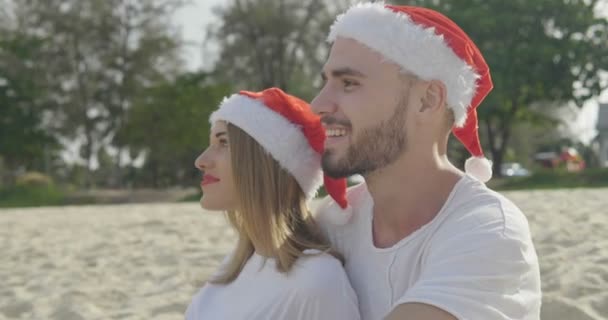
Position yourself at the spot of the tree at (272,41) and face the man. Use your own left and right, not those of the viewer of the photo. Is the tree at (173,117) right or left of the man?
right

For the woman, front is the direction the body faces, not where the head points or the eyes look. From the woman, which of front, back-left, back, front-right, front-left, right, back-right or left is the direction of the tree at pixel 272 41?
right

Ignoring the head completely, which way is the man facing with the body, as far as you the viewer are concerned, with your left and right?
facing the viewer and to the left of the viewer

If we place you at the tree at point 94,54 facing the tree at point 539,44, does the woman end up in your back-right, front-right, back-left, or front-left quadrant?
front-right

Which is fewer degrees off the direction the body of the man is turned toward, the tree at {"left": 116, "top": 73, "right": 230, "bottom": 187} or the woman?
the woman

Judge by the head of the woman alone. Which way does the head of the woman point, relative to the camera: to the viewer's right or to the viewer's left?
to the viewer's left

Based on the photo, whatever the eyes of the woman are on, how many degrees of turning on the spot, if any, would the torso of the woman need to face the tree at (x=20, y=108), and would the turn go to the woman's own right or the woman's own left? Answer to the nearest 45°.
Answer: approximately 90° to the woman's own right

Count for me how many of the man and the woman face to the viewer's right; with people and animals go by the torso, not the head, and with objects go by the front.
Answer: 0

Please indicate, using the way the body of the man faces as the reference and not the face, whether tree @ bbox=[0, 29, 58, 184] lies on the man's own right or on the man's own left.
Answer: on the man's own right

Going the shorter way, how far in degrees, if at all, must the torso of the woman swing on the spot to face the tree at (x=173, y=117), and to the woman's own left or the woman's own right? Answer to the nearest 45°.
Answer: approximately 90° to the woman's own right

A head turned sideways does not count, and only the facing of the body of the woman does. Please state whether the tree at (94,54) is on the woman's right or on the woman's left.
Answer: on the woman's right

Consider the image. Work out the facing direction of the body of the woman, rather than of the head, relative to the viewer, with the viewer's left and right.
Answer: facing to the left of the viewer

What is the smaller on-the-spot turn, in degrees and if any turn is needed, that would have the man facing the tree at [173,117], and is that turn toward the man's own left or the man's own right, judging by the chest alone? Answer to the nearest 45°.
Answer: approximately 135° to the man's own right
